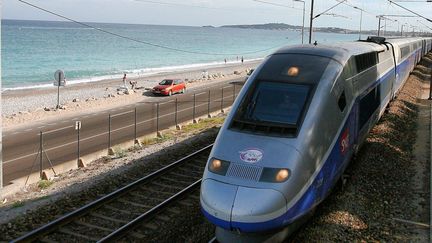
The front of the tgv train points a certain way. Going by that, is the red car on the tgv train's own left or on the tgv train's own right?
on the tgv train's own right

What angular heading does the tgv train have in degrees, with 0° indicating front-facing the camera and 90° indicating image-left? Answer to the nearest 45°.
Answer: approximately 45°

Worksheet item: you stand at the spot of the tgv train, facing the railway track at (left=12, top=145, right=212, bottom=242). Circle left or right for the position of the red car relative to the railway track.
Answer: right
